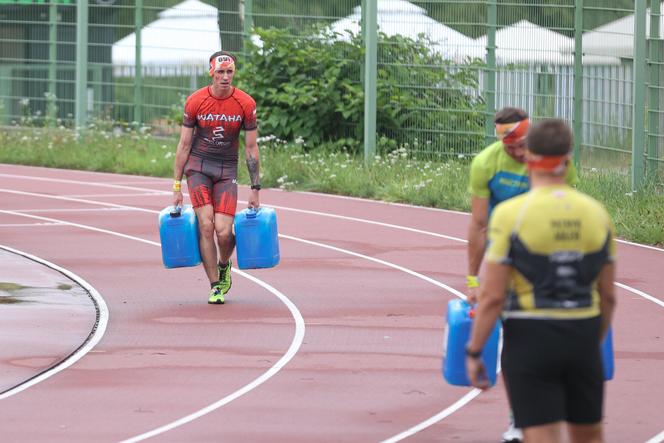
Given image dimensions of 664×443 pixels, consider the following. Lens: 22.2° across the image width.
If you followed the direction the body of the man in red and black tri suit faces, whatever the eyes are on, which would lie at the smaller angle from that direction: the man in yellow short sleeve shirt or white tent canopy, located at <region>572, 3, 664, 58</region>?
the man in yellow short sleeve shirt

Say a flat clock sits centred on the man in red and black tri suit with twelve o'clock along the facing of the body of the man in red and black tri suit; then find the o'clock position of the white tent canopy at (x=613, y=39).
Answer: The white tent canopy is roughly at 7 o'clock from the man in red and black tri suit.

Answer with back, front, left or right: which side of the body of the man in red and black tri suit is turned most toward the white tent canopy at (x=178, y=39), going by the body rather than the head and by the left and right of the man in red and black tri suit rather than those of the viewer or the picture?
back

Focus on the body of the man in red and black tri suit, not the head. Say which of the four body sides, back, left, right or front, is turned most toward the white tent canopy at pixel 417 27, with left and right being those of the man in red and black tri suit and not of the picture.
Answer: back

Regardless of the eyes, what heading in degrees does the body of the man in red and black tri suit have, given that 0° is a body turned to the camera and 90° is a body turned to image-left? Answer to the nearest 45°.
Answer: approximately 0°

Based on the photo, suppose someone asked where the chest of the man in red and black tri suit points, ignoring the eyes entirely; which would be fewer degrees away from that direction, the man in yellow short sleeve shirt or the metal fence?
the man in yellow short sleeve shirt

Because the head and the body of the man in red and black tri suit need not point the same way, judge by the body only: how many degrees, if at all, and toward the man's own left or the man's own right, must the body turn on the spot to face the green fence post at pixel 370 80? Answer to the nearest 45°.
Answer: approximately 180°

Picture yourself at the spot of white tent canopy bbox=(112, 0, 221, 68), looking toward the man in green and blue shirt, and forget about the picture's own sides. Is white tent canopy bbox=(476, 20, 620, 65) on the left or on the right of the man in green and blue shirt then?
left

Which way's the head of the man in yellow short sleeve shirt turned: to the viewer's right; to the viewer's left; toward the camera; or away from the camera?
away from the camera

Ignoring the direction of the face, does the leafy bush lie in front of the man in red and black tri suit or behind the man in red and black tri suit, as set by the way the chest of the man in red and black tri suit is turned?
behind
